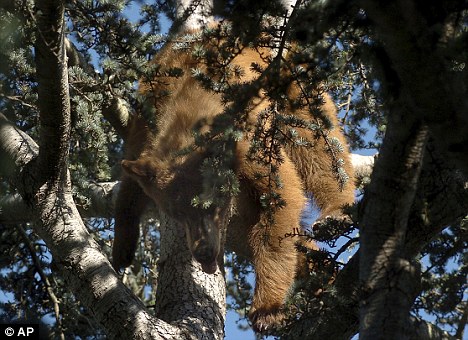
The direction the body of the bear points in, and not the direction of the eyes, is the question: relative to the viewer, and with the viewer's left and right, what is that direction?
facing the viewer and to the left of the viewer
